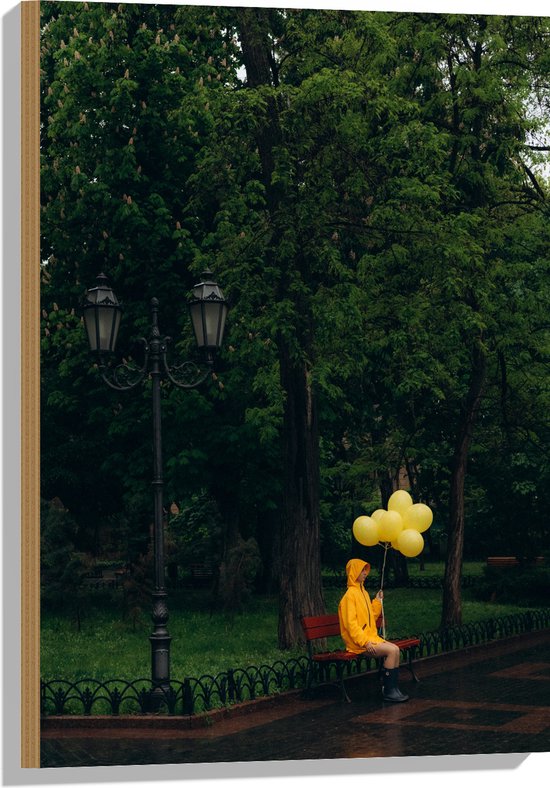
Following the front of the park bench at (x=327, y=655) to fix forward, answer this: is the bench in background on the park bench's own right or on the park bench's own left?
on the park bench's own left

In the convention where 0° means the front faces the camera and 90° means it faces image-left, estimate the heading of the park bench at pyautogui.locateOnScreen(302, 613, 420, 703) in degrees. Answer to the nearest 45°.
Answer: approximately 315°

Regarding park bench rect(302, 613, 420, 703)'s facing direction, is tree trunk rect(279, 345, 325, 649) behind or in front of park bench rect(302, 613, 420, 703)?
behind

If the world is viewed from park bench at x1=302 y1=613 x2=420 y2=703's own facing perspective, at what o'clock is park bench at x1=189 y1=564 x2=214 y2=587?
park bench at x1=189 y1=564 x2=214 y2=587 is roughly at 7 o'clock from park bench at x1=302 y1=613 x2=420 y2=703.

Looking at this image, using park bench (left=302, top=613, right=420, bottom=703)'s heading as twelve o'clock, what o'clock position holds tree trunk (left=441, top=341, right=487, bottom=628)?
The tree trunk is roughly at 8 o'clock from the park bench.
